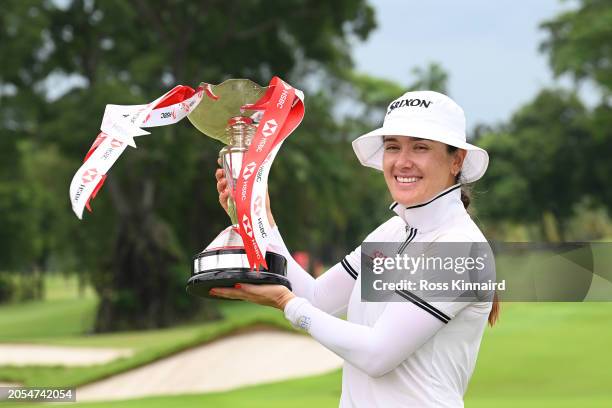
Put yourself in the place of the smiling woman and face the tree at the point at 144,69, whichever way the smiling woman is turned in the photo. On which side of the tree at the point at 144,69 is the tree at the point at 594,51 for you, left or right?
right

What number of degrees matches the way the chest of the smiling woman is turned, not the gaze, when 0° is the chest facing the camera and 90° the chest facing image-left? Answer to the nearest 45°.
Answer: approximately 45°

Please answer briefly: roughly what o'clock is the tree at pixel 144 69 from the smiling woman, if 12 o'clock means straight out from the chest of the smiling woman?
The tree is roughly at 4 o'clock from the smiling woman.

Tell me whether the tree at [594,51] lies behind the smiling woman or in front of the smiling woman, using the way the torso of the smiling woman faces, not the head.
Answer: behind

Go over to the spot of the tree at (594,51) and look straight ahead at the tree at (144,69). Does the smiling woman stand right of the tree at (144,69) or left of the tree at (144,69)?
left
